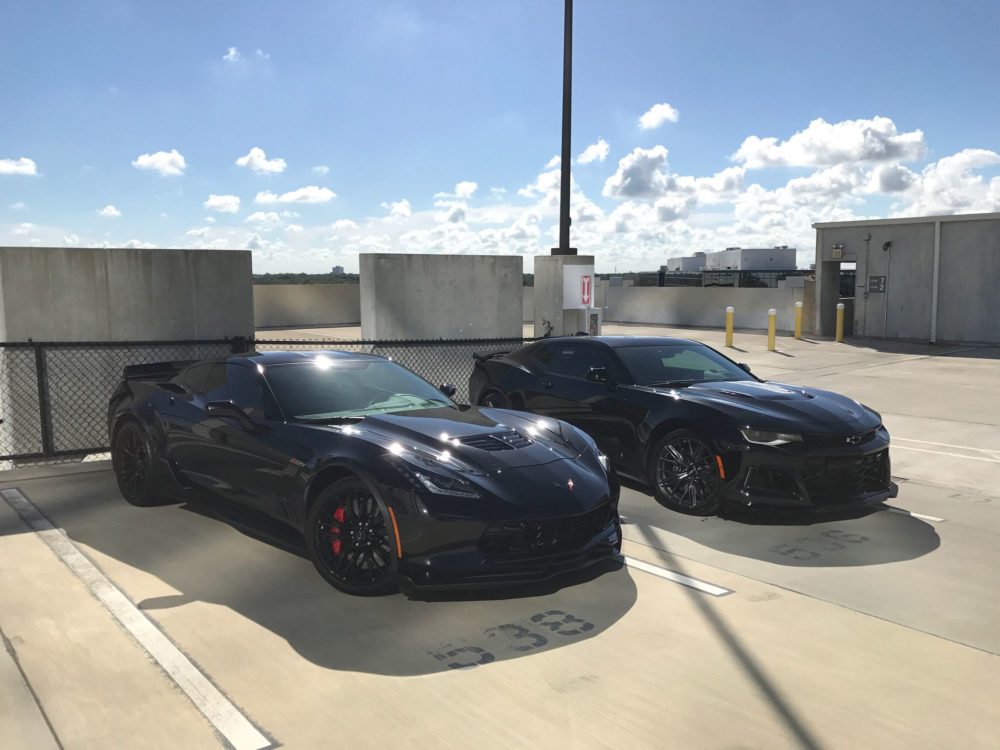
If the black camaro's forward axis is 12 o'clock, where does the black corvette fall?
The black corvette is roughly at 3 o'clock from the black camaro.

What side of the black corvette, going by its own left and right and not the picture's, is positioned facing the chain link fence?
back

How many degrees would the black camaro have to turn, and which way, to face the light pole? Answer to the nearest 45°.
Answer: approximately 135° to its left

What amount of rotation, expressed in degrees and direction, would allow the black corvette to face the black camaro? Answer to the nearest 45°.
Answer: approximately 90° to its left

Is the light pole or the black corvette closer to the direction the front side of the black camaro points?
the black corvette

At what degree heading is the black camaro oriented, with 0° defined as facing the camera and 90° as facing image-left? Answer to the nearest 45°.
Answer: approximately 315°

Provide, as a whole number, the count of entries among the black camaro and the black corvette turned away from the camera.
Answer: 0

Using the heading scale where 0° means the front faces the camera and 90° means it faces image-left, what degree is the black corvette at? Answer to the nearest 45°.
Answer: approximately 315°

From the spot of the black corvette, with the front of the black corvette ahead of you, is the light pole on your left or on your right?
on your left

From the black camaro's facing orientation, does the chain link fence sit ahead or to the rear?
to the rear
